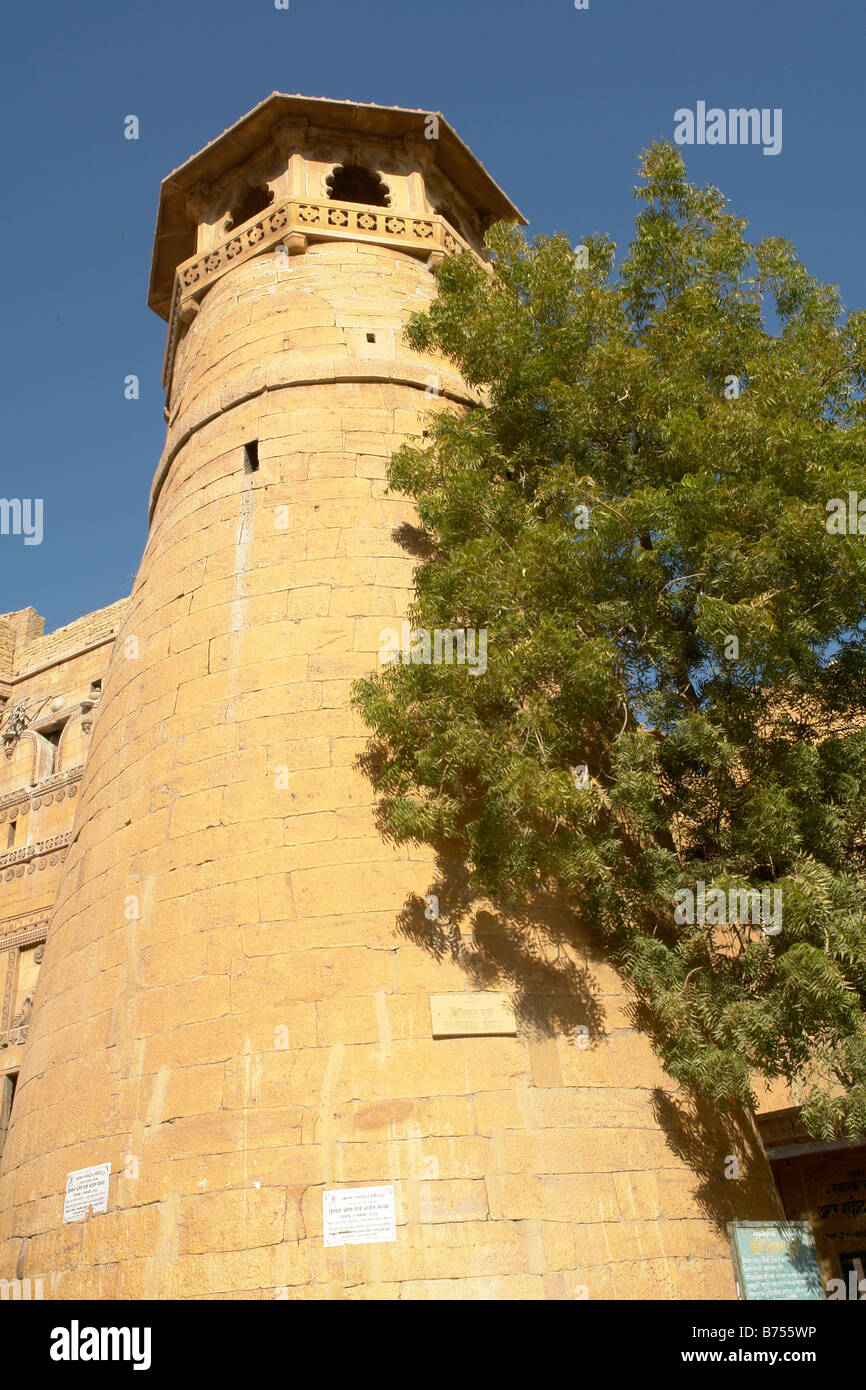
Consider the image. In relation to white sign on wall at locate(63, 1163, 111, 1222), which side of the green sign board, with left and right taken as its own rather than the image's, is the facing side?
right

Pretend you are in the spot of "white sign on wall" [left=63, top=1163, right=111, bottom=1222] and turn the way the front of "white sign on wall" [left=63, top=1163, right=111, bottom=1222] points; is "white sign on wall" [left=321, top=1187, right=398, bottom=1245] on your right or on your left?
on your left

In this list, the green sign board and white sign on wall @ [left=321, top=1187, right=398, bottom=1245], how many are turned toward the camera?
2

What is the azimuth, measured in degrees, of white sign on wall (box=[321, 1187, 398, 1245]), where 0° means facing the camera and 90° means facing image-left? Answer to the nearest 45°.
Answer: approximately 0°

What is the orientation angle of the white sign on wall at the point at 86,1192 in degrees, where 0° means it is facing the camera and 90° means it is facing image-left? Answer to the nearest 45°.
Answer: approximately 45°

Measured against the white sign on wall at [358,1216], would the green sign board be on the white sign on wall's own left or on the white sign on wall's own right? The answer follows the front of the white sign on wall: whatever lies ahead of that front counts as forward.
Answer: on the white sign on wall's own left

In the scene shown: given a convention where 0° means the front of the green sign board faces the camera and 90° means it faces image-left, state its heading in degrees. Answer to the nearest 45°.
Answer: approximately 0°
